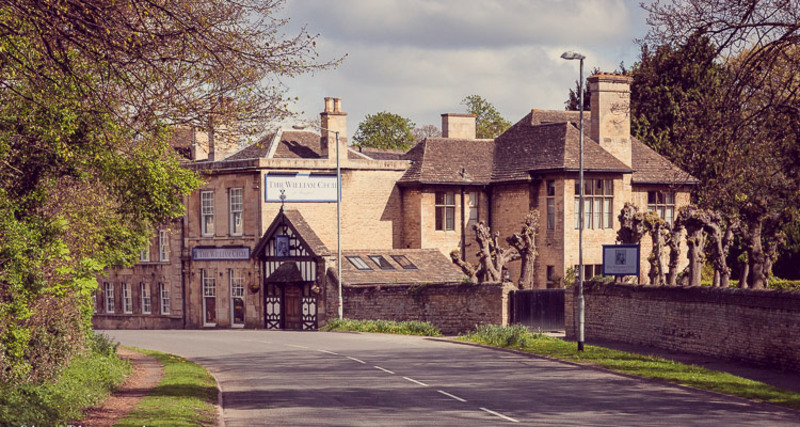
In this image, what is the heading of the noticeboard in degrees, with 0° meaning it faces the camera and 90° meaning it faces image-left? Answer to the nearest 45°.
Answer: approximately 0°

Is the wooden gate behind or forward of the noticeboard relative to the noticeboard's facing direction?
behind

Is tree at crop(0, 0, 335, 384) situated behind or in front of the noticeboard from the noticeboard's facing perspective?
in front

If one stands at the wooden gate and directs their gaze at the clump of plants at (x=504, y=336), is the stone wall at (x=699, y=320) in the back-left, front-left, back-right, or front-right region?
front-left

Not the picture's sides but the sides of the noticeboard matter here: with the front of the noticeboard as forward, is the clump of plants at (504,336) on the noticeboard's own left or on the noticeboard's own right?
on the noticeboard's own right
